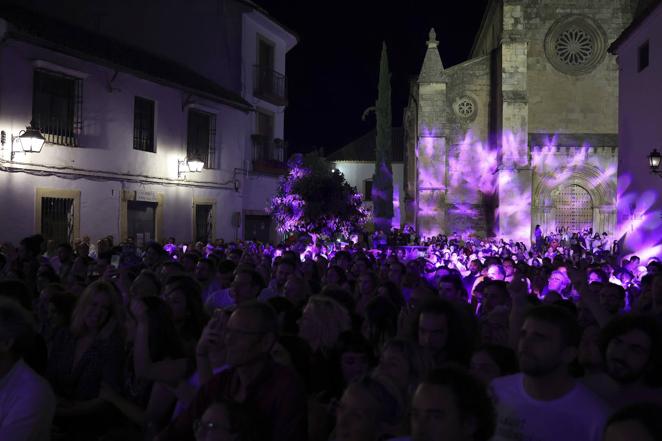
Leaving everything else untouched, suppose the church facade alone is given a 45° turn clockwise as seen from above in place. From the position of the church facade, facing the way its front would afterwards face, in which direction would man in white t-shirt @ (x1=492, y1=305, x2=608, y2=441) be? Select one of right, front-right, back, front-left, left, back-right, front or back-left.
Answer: front-left

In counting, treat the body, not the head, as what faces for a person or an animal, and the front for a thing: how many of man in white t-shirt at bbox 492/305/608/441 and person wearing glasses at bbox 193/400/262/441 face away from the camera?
0

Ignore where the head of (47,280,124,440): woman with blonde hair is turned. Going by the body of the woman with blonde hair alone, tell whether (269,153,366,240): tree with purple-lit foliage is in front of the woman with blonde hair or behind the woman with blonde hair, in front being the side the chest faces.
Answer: behind

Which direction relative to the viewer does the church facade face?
toward the camera

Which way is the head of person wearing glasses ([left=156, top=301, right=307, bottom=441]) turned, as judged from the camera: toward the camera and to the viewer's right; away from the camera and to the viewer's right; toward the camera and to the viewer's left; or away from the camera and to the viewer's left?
toward the camera and to the viewer's left

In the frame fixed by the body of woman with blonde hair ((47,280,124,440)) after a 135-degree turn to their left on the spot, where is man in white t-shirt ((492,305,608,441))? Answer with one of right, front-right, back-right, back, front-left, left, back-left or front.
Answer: front-right

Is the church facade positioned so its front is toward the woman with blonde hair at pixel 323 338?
yes

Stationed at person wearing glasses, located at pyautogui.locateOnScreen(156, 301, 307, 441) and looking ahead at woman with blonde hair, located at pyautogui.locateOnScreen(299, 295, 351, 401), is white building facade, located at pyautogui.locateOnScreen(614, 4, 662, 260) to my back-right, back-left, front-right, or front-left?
front-right

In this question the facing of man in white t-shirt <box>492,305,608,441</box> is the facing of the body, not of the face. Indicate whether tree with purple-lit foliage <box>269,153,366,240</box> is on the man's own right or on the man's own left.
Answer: on the man's own right

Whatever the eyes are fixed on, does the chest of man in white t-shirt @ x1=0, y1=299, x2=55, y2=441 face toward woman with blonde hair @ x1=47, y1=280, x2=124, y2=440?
no

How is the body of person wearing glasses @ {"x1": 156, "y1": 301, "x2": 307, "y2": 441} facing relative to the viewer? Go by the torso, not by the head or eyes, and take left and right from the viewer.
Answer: facing the viewer and to the left of the viewer

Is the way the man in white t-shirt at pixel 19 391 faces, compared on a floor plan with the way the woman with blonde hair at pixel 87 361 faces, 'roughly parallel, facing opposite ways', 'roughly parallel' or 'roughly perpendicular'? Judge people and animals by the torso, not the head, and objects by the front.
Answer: roughly parallel

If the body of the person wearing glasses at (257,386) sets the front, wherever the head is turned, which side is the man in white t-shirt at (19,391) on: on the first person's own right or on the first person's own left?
on the first person's own right
